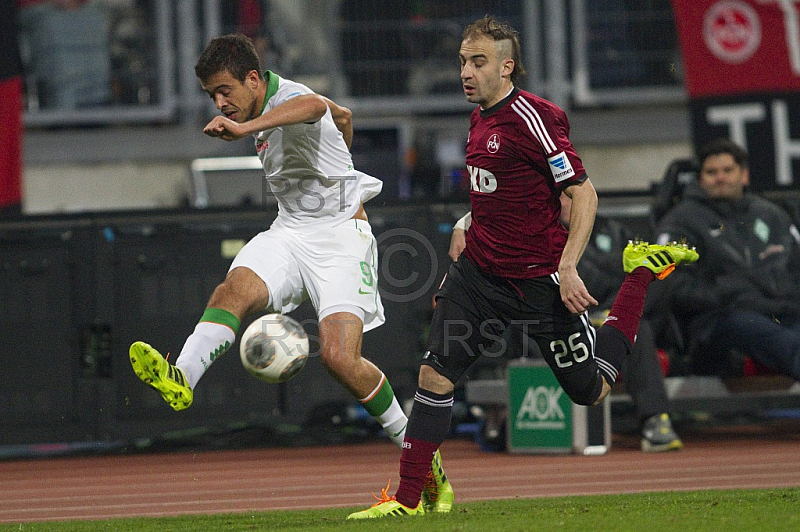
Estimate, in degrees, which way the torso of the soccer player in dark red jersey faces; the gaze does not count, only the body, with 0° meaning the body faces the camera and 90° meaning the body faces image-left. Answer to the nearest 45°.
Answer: approximately 45°

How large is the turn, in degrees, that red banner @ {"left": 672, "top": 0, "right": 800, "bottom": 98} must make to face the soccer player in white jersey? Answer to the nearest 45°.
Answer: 0° — it already faces them

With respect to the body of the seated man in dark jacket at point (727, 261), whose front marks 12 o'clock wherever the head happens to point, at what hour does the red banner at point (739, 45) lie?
The red banner is roughly at 6 o'clock from the seated man in dark jacket.

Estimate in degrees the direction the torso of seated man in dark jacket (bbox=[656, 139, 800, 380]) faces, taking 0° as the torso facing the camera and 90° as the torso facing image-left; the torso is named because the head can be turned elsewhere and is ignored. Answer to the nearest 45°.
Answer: approximately 0°

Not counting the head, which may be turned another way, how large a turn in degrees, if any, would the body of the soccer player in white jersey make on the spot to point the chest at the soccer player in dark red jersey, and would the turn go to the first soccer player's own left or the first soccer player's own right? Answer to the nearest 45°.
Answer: approximately 90° to the first soccer player's own left

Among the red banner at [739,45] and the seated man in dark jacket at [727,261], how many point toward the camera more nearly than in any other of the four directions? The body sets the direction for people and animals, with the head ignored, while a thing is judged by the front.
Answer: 2

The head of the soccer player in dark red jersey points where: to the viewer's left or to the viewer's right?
to the viewer's left

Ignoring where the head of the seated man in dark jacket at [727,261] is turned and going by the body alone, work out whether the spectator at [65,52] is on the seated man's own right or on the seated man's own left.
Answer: on the seated man's own right

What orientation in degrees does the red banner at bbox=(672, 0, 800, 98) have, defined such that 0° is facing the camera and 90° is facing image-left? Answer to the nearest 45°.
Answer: approximately 0°

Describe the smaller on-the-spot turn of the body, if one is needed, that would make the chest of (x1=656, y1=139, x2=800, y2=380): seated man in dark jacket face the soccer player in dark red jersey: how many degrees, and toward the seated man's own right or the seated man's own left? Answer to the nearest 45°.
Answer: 0° — they already face them
